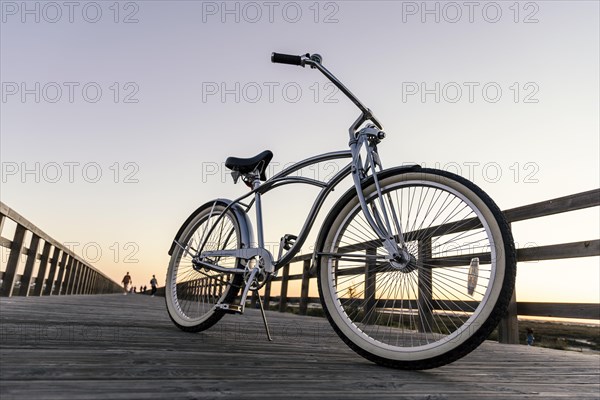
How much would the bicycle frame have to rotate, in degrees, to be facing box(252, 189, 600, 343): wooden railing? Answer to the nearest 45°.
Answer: approximately 90° to its left

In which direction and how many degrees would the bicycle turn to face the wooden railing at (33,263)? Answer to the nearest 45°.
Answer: approximately 180°

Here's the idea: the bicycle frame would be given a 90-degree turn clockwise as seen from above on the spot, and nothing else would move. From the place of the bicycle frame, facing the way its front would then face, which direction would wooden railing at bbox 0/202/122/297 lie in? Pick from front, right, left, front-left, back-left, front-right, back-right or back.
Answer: right

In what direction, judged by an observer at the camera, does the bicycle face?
facing the viewer and to the right of the viewer

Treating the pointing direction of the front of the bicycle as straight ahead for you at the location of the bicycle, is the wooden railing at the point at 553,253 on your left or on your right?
on your left
